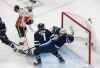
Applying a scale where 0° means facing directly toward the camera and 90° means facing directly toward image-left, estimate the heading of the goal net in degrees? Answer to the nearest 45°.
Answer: approximately 45°
